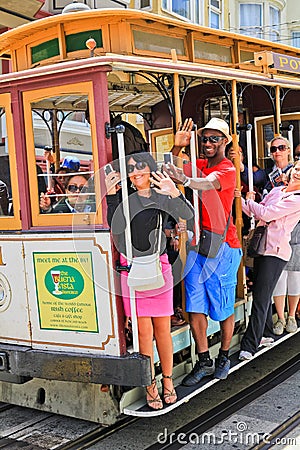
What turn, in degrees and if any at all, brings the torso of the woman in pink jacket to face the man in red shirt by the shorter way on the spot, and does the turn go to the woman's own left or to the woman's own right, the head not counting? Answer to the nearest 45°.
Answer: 0° — they already face them

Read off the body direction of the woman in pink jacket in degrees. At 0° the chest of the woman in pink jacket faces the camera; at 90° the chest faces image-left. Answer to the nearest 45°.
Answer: approximately 45°

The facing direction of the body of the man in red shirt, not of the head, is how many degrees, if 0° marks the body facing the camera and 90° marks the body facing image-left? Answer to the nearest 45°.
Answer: approximately 45°

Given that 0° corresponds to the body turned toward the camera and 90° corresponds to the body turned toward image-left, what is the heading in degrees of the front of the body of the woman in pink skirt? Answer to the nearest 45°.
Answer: approximately 0°

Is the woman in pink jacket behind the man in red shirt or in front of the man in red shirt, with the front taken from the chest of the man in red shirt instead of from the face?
behind

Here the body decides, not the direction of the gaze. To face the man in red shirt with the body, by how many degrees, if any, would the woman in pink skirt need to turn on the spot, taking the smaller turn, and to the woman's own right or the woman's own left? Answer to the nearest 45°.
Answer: approximately 135° to the woman's own left
